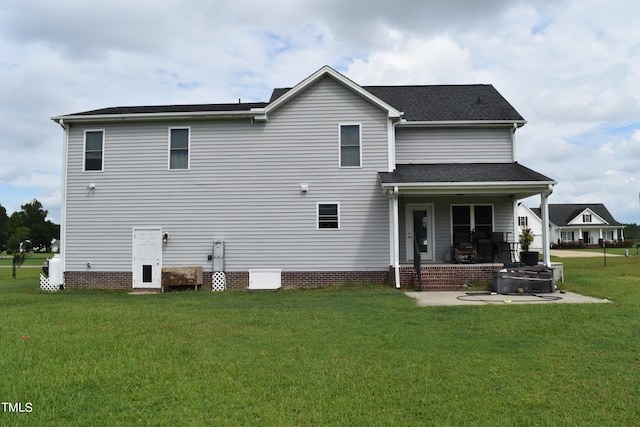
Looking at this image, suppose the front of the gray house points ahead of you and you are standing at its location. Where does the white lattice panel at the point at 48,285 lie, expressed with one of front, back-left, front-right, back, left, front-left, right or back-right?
left

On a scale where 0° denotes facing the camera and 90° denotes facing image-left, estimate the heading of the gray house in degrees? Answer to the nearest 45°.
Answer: approximately 180°
